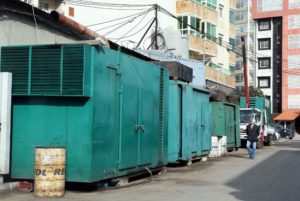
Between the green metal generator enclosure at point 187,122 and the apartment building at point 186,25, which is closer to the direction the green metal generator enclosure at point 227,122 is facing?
the green metal generator enclosure

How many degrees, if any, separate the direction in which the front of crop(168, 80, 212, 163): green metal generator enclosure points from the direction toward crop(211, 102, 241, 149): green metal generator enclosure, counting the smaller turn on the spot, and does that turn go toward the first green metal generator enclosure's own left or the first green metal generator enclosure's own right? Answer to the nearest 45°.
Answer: approximately 135° to the first green metal generator enclosure's own left

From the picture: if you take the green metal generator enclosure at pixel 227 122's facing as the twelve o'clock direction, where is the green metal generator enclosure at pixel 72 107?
the green metal generator enclosure at pixel 72 107 is roughly at 2 o'clock from the green metal generator enclosure at pixel 227 122.

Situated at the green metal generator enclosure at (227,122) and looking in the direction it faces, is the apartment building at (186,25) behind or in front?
behind

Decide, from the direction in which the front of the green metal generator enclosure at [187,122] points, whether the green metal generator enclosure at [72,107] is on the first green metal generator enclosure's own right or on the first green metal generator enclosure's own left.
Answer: on the first green metal generator enclosure's own right

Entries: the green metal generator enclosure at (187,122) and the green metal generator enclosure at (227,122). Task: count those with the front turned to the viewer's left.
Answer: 0

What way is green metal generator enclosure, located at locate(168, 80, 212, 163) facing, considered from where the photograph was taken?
facing the viewer and to the right of the viewer

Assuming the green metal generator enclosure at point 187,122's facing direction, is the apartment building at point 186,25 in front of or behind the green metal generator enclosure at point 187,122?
behind

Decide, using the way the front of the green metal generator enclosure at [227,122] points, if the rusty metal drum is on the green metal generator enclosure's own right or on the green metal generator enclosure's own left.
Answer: on the green metal generator enclosure's own right
